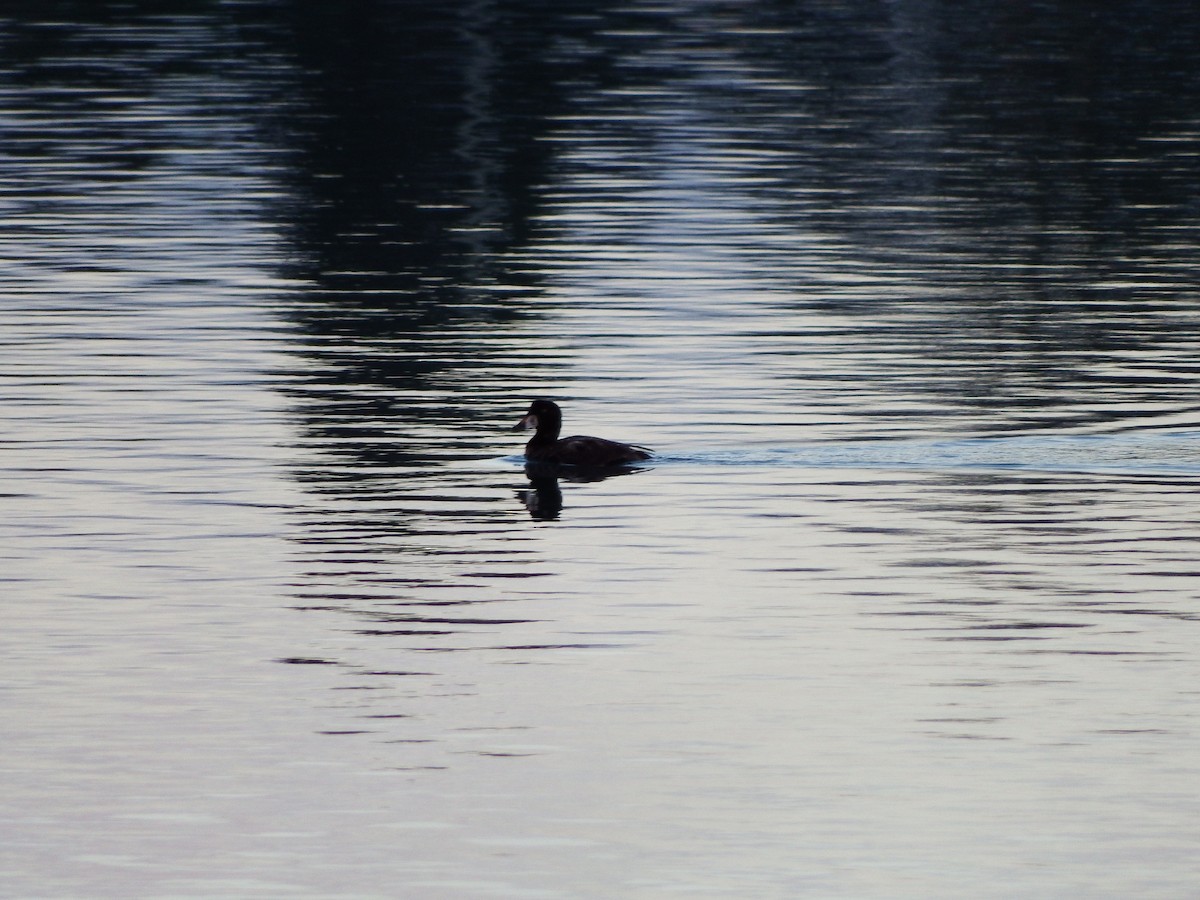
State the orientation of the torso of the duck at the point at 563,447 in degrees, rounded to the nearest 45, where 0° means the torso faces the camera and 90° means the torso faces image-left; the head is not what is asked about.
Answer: approximately 90°
